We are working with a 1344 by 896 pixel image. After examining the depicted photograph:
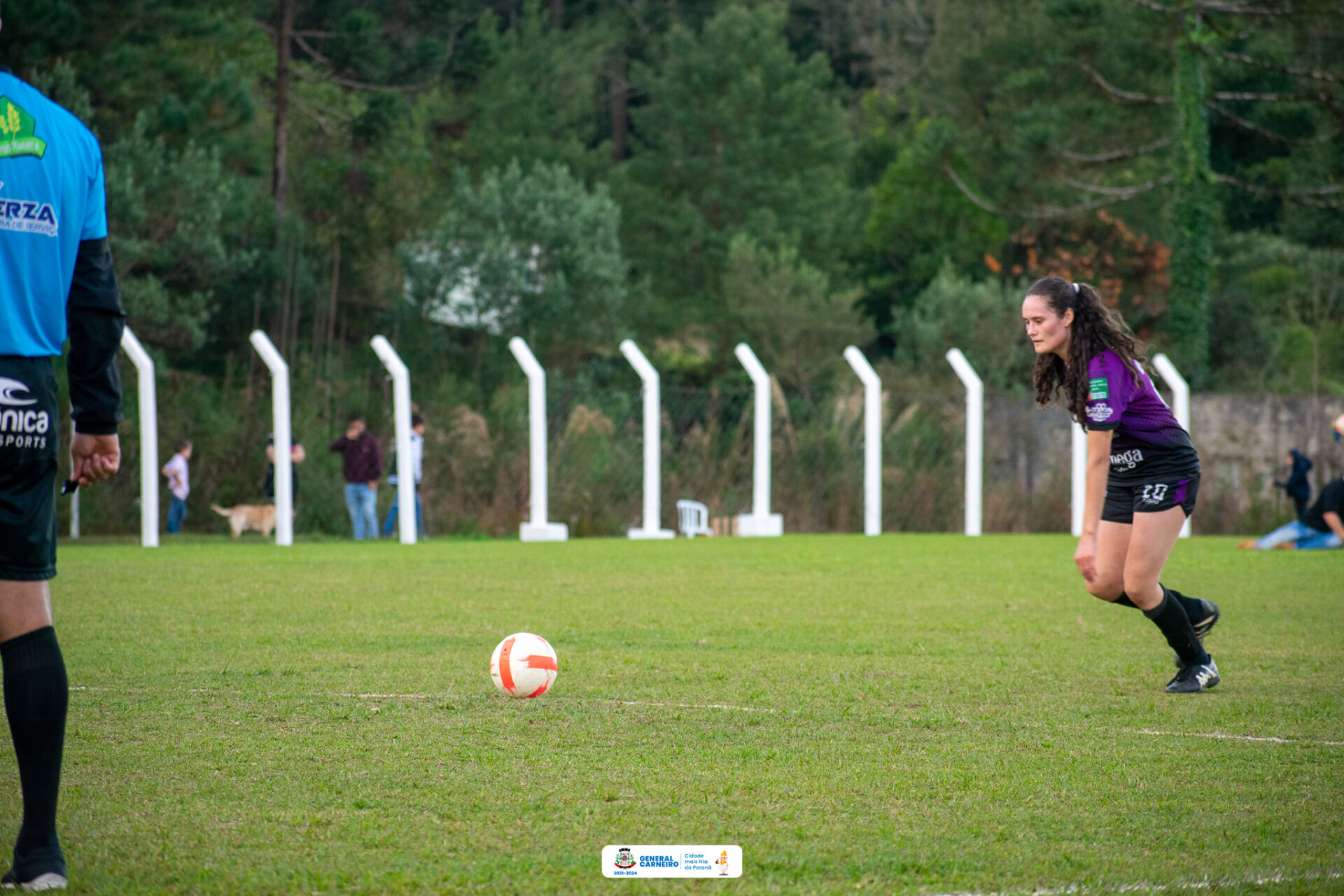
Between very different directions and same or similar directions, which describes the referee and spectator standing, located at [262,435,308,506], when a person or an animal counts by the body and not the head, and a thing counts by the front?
very different directions

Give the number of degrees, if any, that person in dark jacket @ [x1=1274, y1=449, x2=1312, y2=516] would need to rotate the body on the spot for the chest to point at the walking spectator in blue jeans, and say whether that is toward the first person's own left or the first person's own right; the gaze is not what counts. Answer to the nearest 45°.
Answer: approximately 45° to the first person's own left

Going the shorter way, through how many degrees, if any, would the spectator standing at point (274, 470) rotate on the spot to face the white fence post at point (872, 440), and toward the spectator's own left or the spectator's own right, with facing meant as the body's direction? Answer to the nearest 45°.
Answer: approximately 90° to the spectator's own left

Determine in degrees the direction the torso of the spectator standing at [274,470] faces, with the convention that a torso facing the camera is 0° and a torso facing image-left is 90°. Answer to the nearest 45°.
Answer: approximately 0°

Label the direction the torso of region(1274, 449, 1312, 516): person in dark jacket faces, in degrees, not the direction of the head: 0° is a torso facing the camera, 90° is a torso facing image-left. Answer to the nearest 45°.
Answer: approximately 90°

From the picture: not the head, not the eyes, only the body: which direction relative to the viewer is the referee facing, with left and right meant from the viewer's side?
facing away from the viewer
